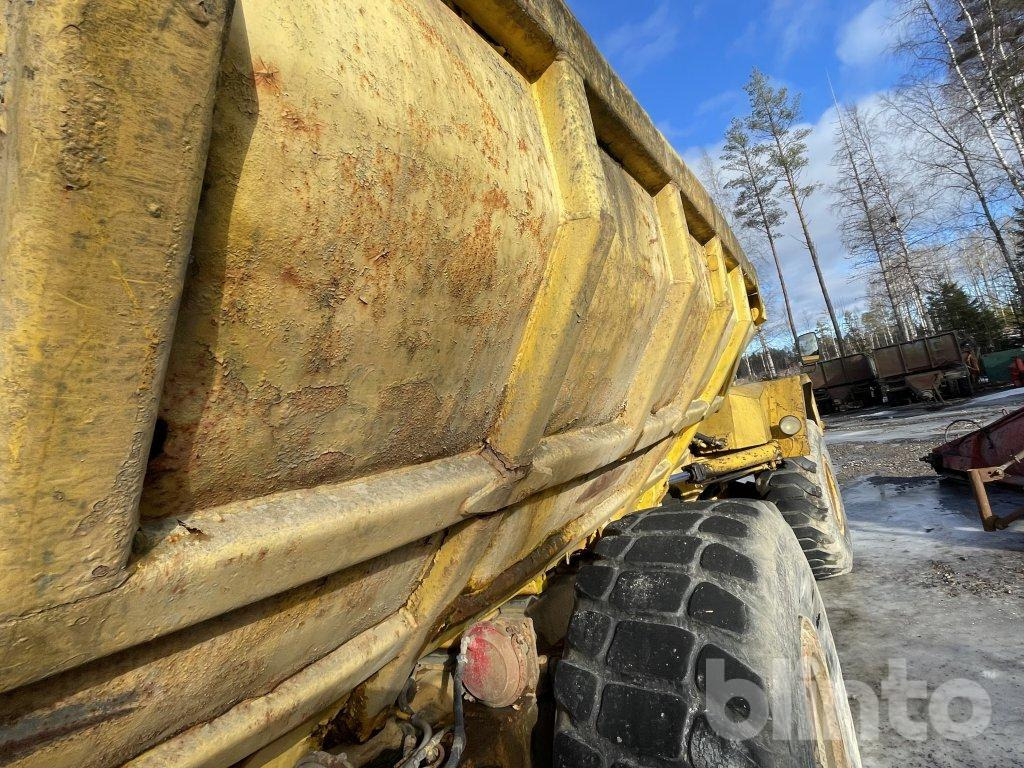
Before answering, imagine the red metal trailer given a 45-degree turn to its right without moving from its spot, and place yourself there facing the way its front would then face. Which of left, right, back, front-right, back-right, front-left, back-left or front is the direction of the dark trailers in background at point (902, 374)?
front-right

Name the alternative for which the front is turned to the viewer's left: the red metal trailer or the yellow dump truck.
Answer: the red metal trailer

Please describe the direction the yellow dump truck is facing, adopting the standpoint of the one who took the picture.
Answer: facing away from the viewer and to the right of the viewer

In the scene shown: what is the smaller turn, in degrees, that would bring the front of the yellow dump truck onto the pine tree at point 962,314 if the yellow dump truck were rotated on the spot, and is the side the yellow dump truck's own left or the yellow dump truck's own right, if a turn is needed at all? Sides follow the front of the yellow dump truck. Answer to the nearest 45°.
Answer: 0° — it already faces it

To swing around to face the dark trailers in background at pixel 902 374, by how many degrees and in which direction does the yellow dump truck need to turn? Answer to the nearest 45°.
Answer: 0° — it already faces it
